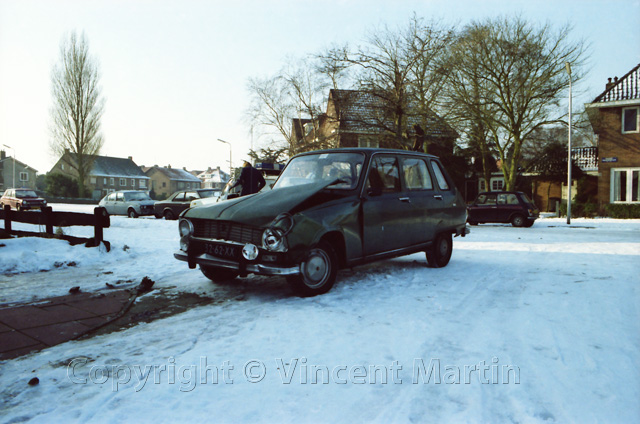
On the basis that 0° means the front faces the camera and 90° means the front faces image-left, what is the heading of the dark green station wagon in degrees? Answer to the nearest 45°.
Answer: approximately 45°

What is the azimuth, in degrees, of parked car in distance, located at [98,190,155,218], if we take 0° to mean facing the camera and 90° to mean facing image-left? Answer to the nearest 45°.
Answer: approximately 315°

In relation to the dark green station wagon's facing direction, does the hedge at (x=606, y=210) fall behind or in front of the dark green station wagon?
behind

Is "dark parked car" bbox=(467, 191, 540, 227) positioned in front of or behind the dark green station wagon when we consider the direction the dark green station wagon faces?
behind

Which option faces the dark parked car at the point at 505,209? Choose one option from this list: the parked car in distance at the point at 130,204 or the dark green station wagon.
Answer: the parked car in distance

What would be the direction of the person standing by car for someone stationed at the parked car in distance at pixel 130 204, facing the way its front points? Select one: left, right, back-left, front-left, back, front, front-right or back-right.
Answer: front-right

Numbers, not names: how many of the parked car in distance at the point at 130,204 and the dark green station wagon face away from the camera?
0

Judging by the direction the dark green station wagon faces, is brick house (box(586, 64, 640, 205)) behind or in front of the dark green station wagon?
behind

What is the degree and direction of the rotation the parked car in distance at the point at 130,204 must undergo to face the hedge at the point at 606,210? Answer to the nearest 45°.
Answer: approximately 45° to its left

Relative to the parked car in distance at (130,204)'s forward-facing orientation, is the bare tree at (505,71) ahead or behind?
ahead

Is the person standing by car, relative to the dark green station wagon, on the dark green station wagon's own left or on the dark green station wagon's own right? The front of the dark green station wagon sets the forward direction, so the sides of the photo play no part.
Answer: on the dark green station wagon's own right

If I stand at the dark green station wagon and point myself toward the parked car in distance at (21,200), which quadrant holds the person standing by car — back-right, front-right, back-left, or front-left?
front-right

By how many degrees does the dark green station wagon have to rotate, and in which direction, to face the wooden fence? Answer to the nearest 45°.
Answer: approximately 90° to its right
